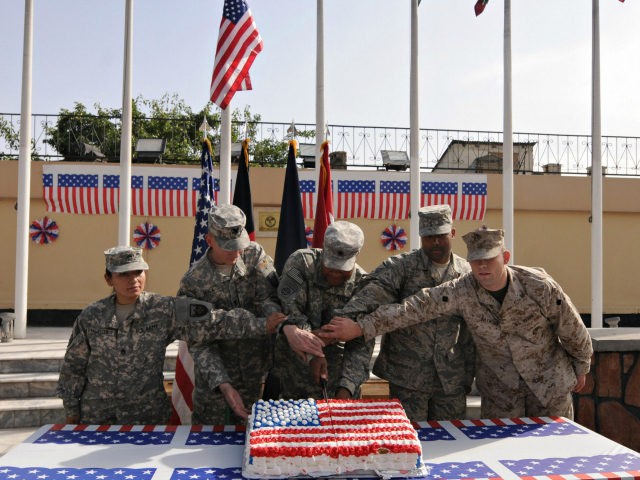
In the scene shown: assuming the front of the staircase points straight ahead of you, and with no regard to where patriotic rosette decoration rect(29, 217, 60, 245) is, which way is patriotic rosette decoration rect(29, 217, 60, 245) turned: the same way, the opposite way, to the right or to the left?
the same way

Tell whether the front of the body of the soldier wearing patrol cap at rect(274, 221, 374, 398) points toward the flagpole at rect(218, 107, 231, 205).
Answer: no

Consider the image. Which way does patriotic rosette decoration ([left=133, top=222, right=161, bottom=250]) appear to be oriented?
toward the camera

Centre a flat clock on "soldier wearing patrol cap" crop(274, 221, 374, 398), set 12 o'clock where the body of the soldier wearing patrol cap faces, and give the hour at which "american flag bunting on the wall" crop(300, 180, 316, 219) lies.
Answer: The american flag bunting on the wall is roughly at 6 o'clock from the soldier wearing patrol cap.

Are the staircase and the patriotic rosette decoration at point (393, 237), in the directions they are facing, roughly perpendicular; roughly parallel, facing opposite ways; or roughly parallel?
roughly parallel

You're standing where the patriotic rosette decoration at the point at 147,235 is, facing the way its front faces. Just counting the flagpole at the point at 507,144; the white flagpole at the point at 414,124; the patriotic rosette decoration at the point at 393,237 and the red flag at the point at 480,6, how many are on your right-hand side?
0

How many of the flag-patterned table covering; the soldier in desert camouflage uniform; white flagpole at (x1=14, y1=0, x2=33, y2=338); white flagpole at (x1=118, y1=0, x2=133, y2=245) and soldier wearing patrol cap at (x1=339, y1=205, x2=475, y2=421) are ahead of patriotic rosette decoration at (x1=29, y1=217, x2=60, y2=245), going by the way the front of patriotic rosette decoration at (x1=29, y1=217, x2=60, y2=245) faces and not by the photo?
5

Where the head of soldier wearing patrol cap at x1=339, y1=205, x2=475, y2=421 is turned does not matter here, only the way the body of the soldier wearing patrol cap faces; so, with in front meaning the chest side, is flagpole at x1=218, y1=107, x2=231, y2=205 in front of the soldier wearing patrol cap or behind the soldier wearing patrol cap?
behind

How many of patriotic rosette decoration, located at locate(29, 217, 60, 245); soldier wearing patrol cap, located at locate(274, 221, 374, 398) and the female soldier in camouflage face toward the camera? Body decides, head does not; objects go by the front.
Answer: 3

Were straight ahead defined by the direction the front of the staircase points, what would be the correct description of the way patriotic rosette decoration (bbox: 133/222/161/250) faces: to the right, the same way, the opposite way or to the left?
the same way

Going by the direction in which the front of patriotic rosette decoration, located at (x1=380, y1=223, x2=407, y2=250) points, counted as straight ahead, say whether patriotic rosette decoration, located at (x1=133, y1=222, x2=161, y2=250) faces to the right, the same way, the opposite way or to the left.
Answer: the same way

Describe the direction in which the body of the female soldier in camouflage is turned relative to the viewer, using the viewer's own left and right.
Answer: facing the viewer

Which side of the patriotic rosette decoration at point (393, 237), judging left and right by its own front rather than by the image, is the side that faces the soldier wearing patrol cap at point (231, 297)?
front

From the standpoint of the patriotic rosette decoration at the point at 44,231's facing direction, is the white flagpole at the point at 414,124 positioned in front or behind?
in front

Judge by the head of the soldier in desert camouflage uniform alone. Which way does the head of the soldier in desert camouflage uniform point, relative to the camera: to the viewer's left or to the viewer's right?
to the viewer's left

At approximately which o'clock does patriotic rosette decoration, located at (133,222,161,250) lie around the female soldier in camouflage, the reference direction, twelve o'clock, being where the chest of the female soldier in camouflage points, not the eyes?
The patriotic rosette decoration is roughly at 6 o'clock from the female soldier in camouflage.

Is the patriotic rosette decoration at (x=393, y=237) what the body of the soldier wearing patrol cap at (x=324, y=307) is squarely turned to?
no

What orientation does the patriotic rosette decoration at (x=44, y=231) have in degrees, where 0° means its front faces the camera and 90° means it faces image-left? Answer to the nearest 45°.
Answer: approximately 0°

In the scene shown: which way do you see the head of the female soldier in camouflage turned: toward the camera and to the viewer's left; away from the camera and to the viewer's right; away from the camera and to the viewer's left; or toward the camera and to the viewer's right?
toward the camera and to the viewer's right

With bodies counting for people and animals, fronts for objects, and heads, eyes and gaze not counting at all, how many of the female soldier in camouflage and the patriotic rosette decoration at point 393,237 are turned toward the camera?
2

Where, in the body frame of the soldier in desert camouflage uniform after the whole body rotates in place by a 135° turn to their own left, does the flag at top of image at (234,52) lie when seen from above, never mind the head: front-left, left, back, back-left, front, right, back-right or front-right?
left

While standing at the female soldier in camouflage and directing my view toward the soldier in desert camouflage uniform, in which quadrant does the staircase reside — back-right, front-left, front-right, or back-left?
back-left

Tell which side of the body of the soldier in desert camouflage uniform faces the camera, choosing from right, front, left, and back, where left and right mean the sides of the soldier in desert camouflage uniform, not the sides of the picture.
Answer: front
